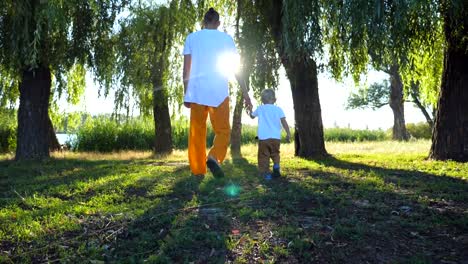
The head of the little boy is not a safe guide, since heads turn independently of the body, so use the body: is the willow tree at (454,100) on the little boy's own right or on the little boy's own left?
on the little boy's own right

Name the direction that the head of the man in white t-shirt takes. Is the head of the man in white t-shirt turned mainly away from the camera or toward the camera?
away from the camera

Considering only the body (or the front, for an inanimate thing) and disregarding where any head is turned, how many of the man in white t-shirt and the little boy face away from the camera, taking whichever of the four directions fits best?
2

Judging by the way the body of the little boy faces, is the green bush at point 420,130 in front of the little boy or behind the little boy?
in front

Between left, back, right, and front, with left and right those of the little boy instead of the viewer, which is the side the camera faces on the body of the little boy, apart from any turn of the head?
back

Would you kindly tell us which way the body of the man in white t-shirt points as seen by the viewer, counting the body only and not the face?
away from the camera

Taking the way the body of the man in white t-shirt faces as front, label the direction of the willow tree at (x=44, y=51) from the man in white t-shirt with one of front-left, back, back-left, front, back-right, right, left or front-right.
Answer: front-left

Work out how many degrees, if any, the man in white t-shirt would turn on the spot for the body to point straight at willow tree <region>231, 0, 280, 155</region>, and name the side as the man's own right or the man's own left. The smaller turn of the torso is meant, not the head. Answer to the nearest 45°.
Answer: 0° — they already face it

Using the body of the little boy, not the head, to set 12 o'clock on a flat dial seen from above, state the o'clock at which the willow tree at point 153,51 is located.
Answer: The willow tree is roughly at 11 o'clock from the little boy.

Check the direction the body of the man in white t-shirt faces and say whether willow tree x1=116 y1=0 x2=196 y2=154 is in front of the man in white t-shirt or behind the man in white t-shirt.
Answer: in front
